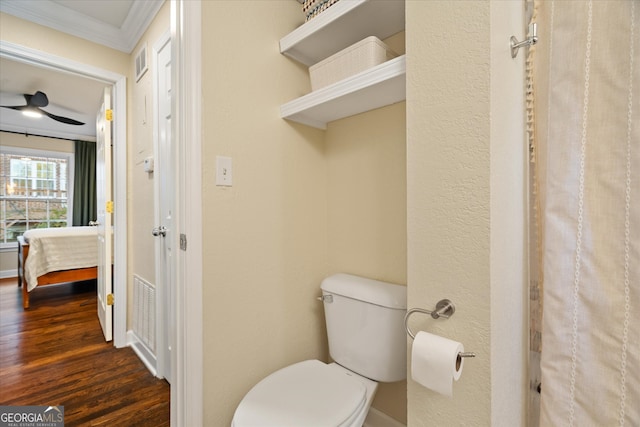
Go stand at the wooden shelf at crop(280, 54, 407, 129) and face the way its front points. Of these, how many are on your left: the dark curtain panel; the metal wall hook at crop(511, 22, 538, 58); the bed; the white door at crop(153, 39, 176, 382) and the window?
1

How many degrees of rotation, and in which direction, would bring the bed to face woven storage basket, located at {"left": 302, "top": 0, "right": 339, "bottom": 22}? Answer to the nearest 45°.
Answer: approximately 90° to its left

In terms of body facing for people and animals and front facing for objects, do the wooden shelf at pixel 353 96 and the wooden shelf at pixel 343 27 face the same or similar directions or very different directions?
same or similar directions

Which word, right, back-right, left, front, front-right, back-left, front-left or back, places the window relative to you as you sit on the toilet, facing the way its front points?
right

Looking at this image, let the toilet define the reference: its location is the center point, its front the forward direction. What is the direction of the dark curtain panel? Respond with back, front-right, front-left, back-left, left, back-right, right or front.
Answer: right

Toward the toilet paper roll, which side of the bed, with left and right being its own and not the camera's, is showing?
left

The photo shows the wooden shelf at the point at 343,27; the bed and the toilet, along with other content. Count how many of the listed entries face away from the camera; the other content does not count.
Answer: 0

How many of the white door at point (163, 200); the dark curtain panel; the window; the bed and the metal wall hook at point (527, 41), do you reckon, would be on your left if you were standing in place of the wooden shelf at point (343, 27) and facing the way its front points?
1

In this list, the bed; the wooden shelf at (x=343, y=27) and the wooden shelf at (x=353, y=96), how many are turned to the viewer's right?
0

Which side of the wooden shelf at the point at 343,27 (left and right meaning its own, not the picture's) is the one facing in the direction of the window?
right

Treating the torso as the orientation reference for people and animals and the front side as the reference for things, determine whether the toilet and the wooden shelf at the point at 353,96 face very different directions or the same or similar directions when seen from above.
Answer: same or similar directions

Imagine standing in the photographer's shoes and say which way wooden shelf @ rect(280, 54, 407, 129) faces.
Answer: facing the viewer and to the left of the viewer

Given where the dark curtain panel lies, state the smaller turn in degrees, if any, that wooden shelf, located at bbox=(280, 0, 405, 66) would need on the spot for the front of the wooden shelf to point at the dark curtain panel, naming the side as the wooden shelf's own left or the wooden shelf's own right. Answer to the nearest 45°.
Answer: approximately 90° to the wooden shelf's own right
